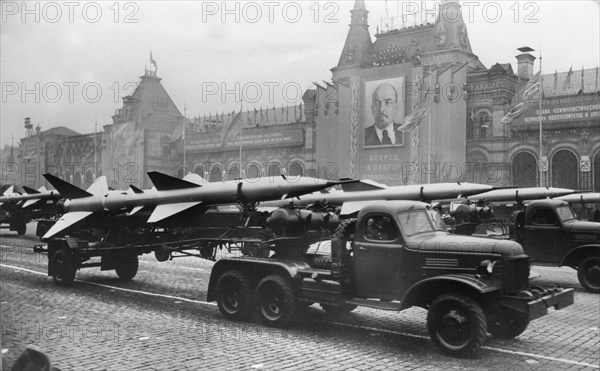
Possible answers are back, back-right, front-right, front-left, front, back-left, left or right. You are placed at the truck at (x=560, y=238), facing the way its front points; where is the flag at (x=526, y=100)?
back-left

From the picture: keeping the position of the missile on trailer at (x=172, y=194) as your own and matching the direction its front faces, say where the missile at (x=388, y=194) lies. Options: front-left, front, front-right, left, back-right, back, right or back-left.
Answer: left

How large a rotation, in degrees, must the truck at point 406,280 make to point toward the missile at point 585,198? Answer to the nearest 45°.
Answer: approximately 90° to its left

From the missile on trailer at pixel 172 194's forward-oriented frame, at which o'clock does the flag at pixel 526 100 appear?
The flag is roughly at 9 o'clock from the missile on trailer.

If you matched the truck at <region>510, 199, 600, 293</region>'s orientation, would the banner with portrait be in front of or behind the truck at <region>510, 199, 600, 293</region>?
behind

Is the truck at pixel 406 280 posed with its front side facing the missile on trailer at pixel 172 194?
no

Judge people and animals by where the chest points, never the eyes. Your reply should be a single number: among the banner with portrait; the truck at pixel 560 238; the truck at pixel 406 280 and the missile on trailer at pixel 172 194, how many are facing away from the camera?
0

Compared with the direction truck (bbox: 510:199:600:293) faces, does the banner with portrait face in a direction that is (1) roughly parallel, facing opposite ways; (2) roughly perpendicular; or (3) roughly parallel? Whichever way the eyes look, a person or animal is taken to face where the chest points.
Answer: roughly perpendicular

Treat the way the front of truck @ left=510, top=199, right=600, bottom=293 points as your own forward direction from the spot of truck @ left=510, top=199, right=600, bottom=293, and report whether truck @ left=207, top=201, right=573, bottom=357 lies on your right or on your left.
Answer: on your right

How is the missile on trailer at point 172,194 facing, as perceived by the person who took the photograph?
facing the viewer and to the right of the viewer

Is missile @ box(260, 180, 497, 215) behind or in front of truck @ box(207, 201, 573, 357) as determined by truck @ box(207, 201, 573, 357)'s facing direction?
behind

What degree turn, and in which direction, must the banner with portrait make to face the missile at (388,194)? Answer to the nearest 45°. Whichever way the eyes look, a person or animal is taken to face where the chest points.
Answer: approximately 45° to its left

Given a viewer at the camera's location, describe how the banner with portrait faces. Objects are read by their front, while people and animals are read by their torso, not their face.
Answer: facing the viewer and to the left of the viewer

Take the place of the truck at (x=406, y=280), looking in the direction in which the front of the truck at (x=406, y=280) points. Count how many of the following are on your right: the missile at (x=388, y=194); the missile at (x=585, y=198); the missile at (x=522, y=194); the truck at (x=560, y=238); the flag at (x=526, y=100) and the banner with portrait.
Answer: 0

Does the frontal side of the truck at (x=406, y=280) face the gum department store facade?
no

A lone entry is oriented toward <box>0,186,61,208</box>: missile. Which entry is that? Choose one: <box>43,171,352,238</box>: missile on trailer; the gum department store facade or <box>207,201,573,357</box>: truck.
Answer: the gum department store facade

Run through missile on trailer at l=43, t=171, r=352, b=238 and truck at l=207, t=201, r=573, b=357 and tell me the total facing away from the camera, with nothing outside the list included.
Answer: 0

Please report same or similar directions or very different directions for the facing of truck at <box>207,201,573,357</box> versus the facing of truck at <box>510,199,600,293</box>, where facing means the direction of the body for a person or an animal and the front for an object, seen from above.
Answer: same or similar directions
